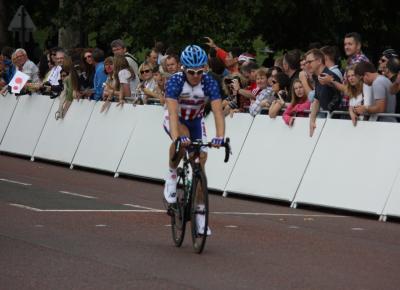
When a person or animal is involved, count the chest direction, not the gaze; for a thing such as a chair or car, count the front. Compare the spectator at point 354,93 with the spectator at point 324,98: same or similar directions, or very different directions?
same or similar directions

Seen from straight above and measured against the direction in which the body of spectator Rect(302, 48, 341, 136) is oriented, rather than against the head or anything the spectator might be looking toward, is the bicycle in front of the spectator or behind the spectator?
in front

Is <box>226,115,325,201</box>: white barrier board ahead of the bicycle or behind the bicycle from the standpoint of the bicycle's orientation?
behind

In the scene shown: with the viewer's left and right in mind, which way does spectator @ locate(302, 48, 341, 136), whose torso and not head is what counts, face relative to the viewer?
facing the viewer and to the left of the viewer

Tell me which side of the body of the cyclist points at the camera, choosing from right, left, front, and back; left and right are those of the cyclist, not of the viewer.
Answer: front

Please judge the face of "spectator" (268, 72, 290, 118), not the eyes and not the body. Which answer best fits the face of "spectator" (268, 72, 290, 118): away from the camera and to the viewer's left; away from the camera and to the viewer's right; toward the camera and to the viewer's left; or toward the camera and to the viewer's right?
toward the camera and to the viewer's left

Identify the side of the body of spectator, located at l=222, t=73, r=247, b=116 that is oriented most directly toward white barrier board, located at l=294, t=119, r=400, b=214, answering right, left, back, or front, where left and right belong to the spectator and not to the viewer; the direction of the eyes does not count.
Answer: left

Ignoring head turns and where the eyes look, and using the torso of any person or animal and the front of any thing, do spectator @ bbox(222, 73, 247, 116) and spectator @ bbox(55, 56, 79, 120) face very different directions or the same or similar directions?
same or similar directions

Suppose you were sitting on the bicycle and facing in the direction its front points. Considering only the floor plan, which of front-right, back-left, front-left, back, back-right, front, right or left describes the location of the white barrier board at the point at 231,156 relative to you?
back

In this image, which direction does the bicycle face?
toward the camera

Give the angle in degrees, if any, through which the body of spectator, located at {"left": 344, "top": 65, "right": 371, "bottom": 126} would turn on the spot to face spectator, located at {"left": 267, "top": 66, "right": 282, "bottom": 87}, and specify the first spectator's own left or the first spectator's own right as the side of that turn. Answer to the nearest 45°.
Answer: approximately 90° to the first spectator's own right
